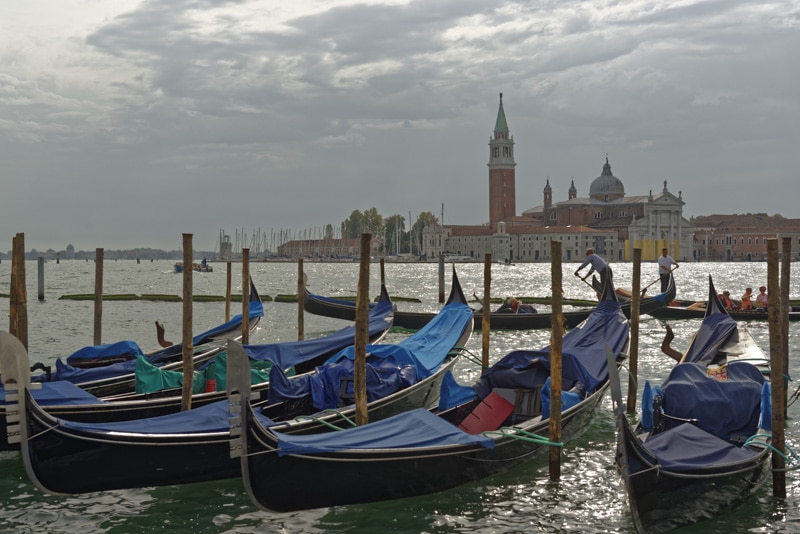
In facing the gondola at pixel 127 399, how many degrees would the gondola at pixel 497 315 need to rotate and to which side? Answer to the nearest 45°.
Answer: approximately 90° to its left

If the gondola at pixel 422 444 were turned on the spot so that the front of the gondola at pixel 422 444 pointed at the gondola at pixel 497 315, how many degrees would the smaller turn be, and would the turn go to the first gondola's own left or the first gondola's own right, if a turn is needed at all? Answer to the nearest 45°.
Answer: approximately 135° to the first gondola's own right

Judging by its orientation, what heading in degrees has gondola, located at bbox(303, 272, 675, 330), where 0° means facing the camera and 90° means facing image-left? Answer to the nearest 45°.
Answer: approximately 90°

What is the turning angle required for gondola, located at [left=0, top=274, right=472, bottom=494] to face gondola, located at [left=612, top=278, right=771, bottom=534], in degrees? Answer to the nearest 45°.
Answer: approximately 135° to its left

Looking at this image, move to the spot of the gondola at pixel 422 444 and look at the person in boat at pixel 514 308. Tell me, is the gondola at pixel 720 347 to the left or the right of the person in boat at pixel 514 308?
right

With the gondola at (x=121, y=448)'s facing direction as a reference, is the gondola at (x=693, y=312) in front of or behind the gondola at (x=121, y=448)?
behind

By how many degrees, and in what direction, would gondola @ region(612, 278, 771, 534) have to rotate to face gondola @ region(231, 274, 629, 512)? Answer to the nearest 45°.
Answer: approximately 45° to its right

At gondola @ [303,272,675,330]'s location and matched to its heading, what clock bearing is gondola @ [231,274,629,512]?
gondola @ [231,274,629,512] is roughly at 9 o'clock from gondola @ [303,272,675,330].

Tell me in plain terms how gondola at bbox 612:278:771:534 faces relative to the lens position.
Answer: facing the viewer and to the left of the viewer

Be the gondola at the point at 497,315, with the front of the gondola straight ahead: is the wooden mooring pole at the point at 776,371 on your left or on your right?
on your left

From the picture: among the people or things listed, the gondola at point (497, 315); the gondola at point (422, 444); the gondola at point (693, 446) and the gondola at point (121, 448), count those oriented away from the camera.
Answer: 0

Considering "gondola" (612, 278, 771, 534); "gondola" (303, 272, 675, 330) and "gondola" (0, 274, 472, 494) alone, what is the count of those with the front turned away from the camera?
0

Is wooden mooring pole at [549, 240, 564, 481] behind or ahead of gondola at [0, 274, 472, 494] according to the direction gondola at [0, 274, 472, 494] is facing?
behind

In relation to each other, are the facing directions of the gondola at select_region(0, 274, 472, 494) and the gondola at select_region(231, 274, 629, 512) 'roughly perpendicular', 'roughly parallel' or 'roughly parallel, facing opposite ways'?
roughly parallel

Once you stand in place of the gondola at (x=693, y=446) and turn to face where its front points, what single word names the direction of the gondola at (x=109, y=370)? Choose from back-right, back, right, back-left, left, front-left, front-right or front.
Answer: front-right
